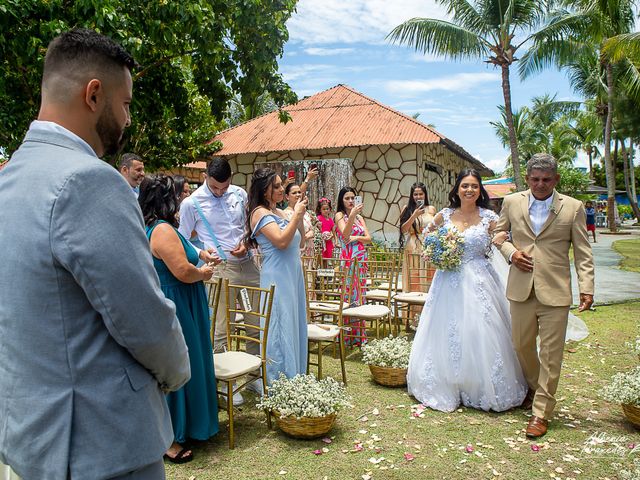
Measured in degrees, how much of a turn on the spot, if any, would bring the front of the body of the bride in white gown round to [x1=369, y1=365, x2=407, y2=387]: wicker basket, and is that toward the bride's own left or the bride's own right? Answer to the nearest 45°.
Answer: approximately 90° to the bride's own right

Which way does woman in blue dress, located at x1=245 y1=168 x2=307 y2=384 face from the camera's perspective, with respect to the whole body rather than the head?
to the viewer's right

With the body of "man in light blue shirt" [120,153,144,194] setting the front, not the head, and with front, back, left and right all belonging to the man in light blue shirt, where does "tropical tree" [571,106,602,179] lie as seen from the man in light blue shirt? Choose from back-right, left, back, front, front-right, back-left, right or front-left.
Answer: left

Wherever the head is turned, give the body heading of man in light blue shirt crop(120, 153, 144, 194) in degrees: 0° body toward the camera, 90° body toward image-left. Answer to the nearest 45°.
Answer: approximately 315°

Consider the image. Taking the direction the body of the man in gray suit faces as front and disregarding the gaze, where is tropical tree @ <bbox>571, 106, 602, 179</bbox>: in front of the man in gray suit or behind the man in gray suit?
in front

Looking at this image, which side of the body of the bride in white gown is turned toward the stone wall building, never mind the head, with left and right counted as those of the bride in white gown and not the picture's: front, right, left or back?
back

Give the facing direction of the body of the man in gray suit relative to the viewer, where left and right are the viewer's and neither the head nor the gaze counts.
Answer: facing away from the viewer and to the right of the viewer

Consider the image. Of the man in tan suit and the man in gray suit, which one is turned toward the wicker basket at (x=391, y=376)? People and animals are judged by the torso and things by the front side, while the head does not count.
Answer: the man in gray suit

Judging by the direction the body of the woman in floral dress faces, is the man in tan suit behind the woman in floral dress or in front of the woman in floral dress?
in front
